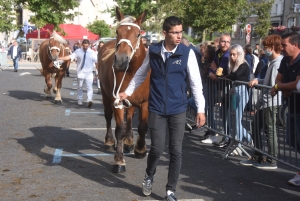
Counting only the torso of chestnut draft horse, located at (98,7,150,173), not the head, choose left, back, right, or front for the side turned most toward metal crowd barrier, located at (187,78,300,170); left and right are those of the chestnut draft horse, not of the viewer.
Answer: left

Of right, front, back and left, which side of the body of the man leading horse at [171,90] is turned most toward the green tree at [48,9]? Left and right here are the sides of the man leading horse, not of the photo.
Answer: back

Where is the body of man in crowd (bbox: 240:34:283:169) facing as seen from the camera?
to the viewer's left

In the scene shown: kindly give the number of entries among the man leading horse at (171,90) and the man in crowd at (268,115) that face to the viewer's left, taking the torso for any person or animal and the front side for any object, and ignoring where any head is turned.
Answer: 1

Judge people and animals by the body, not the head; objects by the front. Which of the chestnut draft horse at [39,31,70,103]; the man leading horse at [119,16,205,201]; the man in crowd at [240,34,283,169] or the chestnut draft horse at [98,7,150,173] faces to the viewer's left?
the man in crowd at [240,34,283,169]

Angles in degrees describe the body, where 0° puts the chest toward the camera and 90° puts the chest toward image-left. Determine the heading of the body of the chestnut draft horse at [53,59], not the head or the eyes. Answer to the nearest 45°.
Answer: approximately 0°

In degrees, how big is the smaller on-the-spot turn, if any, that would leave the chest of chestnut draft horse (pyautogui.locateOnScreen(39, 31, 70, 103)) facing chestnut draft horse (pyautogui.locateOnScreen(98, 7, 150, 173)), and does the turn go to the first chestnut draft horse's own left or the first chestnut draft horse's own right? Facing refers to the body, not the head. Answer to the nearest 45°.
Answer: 0° — it already faces it

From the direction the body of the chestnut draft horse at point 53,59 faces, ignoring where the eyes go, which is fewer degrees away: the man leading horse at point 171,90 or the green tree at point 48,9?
the man leading horse

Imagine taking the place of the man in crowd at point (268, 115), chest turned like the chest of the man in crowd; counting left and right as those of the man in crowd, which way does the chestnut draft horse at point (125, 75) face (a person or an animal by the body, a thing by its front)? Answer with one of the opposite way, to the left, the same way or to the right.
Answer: to the left
